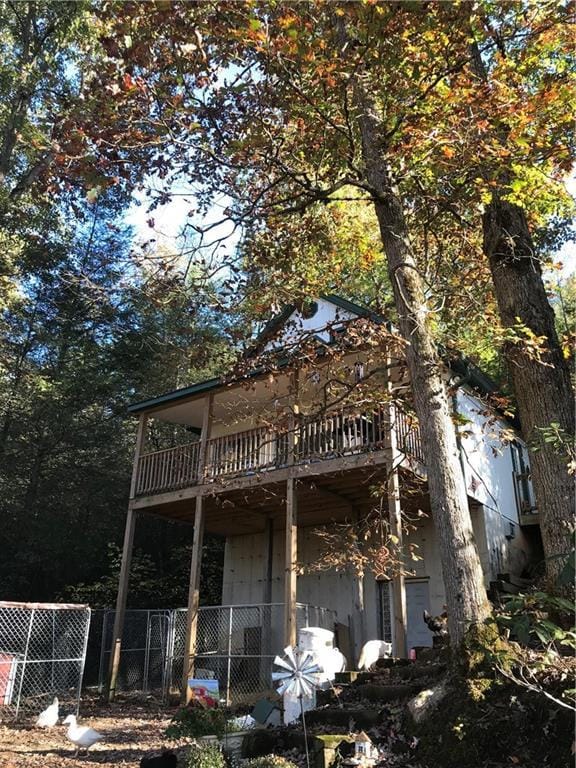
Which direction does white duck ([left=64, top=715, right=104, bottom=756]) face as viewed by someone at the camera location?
facing to the left of the viewer

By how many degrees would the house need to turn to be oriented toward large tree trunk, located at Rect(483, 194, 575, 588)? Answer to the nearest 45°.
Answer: approximately 45° to its left

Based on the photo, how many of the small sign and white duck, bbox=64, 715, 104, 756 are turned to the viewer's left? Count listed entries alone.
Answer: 1

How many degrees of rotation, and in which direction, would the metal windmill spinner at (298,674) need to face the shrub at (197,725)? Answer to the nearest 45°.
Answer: approximately 90° to its right

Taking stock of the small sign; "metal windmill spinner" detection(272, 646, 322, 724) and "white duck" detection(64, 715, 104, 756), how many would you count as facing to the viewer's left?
1

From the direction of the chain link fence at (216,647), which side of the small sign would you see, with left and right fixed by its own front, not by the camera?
back

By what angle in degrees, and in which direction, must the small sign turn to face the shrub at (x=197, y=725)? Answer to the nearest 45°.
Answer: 0° — it already faces it

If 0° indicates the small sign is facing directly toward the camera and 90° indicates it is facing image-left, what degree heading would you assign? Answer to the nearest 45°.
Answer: approximately 0°

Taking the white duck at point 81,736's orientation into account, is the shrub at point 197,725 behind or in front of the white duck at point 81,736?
behind
